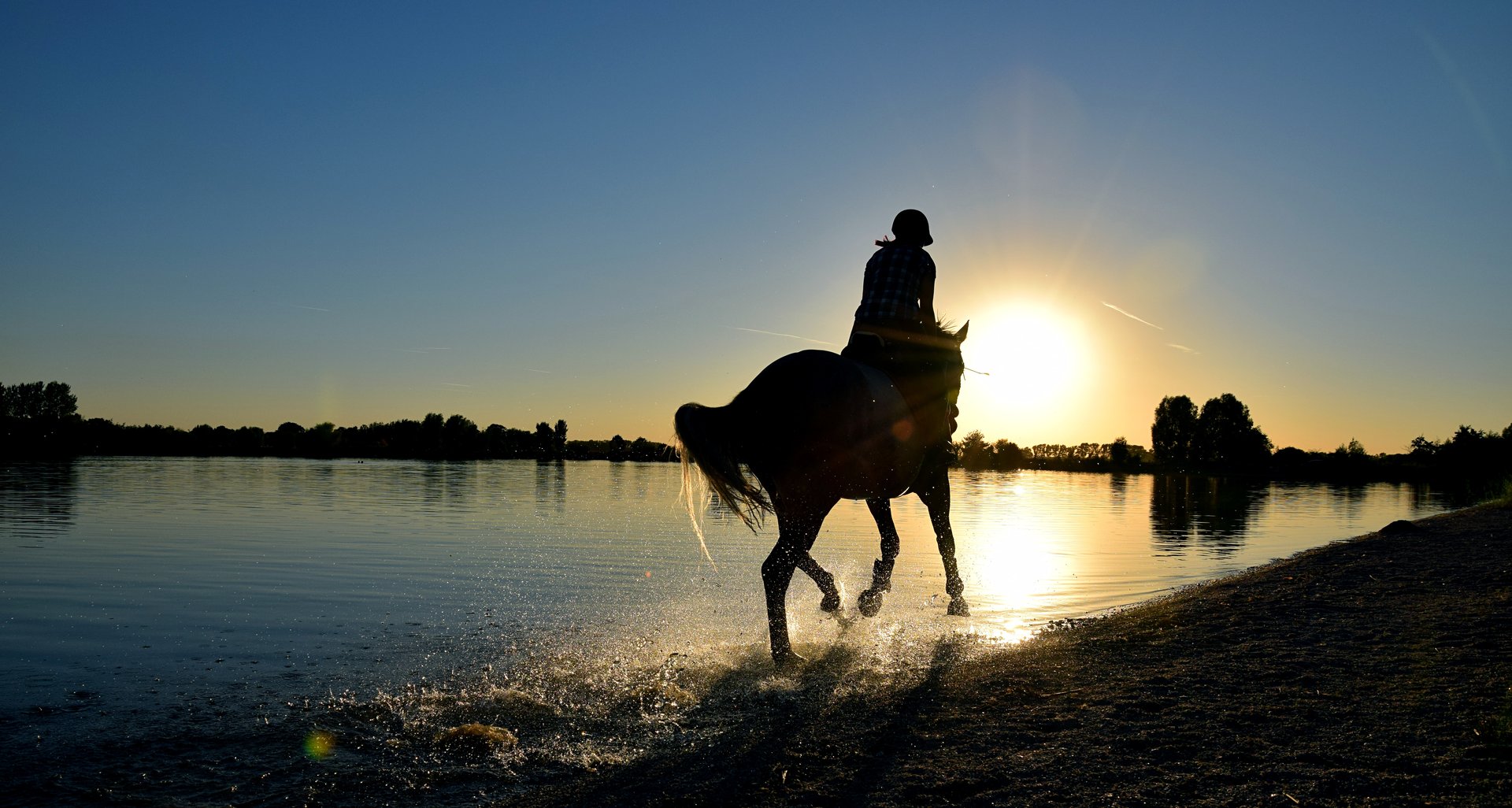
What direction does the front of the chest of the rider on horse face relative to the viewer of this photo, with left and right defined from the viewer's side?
facing away from the viewer and to the right of the viewer

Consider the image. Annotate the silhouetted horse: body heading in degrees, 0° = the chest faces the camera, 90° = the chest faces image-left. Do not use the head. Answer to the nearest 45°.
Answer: approximately 225°
